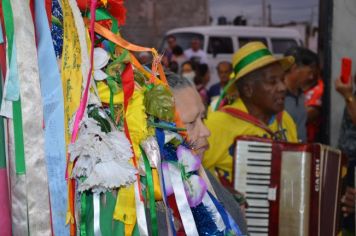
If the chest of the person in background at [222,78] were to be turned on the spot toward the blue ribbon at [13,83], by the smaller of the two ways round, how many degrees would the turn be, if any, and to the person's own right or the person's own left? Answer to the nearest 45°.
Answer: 0° — they already face it

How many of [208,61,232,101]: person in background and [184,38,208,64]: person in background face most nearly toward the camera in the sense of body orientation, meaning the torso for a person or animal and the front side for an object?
2

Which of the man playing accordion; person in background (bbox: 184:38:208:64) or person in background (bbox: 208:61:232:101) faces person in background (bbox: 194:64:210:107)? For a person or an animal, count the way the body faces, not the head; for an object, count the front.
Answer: person in background (bbox: 184:38:208:64)

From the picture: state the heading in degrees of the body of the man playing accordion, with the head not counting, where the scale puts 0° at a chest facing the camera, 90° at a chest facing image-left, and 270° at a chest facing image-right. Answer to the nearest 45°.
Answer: approximately 315°

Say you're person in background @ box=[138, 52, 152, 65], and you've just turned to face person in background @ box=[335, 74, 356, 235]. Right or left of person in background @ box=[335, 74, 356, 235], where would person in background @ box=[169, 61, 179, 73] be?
left

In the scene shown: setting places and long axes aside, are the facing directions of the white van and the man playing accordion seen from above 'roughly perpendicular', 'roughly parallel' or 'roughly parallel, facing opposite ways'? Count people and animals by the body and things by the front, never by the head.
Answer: roughly perpendicular

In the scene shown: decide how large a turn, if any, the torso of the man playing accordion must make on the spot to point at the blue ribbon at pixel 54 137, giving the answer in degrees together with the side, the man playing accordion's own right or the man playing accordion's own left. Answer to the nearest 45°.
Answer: approximately 45° to the man playing accordion's own right

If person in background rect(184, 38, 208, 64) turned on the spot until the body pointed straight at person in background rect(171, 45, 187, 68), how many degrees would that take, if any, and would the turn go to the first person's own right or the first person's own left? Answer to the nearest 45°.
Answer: approximately 45° to the first person's own right

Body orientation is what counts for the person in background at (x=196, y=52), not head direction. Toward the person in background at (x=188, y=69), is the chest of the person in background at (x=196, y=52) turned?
yes

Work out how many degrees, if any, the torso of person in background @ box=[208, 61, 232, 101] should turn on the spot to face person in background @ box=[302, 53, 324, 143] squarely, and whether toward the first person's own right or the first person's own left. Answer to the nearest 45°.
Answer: approximately 45° to the first person's own left
